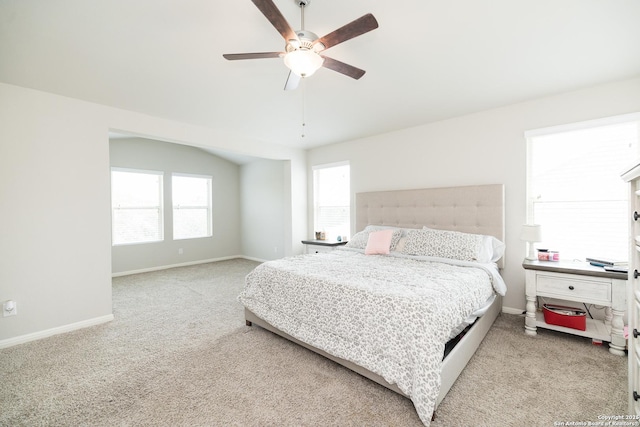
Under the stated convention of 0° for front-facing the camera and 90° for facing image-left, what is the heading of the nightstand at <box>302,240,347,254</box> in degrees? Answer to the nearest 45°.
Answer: approximately 45°

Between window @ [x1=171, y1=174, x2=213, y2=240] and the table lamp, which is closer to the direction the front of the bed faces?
the window

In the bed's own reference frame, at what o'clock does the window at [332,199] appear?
The window is roughly at 4 o'clock from the bed.

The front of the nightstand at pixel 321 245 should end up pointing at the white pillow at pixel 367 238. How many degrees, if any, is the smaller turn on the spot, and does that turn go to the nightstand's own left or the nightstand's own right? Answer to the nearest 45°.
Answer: approximately 90° to the nightstand's own left

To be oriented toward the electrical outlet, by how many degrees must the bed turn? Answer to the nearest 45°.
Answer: approximately 45° to its right

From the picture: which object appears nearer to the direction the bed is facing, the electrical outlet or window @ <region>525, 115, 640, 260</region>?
the electrical outlet

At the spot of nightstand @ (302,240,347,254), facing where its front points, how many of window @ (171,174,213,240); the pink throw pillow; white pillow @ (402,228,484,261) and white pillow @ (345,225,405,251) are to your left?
3

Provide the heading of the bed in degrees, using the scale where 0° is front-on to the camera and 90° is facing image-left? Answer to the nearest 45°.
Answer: approximately 45°

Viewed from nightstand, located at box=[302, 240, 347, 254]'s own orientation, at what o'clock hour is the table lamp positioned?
The table lamp is roughly at 9 o'clock from the nightstand.

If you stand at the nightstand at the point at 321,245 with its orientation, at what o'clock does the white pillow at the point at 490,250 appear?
The white pillow is roughly at 9 o'clock from the nightstand.
